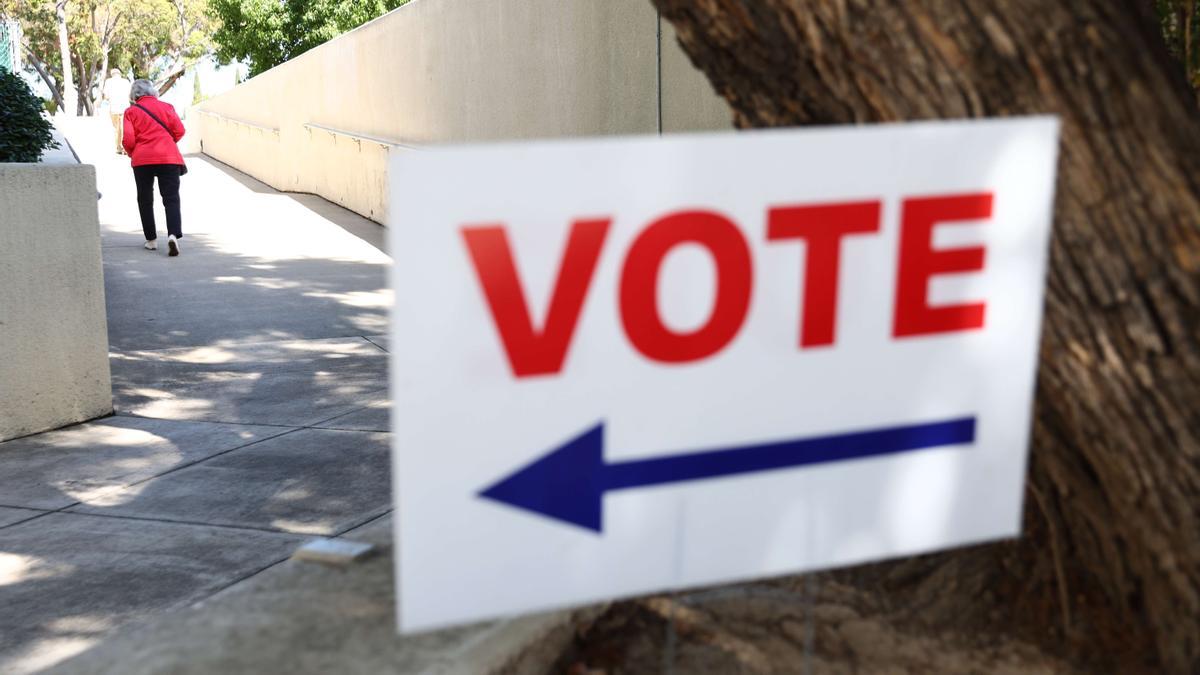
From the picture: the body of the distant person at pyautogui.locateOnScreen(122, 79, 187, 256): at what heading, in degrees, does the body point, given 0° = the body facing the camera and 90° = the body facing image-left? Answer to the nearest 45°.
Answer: approximately 180°

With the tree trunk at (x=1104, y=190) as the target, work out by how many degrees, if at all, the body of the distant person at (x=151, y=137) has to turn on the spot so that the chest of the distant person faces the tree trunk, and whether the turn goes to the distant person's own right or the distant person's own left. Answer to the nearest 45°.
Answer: approximately 180°

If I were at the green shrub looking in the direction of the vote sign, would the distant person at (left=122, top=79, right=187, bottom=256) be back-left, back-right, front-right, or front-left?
back-left

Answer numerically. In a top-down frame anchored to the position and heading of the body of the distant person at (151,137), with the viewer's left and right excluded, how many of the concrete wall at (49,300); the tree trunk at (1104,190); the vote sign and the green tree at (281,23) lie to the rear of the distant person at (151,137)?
3

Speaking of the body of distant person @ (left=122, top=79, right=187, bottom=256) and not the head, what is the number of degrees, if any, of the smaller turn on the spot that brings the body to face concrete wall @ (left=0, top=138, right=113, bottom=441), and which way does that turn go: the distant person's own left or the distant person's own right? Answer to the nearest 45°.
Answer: approximately 180°

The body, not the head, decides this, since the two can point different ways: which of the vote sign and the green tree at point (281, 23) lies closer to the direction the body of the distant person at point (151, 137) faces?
the green tree

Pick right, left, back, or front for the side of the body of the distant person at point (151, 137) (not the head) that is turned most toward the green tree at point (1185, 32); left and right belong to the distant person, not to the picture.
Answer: back

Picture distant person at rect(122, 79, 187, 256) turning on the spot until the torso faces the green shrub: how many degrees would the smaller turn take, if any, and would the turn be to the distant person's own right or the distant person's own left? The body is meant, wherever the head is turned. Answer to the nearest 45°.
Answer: approximately 180°

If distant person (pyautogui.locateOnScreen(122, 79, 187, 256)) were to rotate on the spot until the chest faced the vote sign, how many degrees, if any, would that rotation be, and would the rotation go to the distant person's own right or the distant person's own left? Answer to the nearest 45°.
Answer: approximately 180°

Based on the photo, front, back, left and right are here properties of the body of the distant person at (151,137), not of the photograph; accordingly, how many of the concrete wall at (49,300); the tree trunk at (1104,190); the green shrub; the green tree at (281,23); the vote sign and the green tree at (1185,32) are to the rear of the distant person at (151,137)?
5

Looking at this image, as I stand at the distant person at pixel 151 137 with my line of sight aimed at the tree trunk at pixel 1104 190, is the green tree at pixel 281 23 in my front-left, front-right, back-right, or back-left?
back-left

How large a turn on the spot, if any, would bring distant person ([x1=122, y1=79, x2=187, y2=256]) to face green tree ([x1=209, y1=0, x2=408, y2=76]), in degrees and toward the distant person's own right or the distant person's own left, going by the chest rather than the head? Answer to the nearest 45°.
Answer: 0° — they already face it
